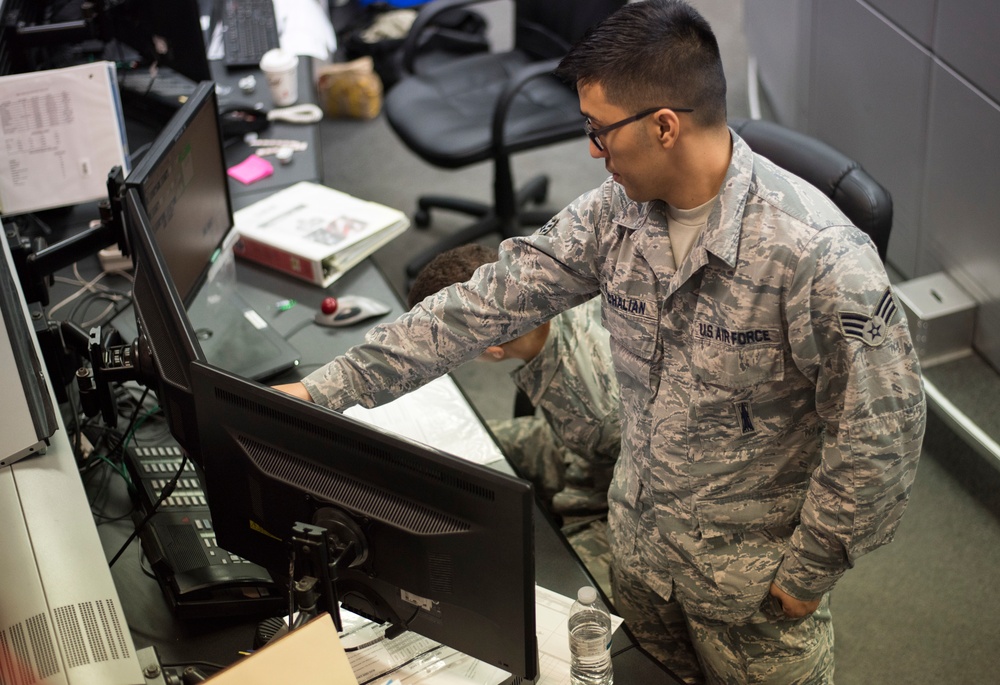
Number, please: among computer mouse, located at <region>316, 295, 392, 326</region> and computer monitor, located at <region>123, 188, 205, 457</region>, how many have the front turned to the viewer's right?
1

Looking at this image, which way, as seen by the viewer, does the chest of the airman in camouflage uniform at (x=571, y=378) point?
to the viewer's left

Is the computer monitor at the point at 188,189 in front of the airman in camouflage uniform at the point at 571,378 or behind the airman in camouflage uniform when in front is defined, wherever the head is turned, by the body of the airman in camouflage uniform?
in front

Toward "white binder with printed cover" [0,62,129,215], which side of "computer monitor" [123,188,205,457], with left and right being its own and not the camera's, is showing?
left

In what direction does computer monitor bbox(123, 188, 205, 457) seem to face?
to the viewer's right

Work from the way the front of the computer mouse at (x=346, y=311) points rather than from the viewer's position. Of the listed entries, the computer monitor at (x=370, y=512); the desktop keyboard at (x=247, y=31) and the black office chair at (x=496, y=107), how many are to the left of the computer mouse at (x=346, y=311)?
1

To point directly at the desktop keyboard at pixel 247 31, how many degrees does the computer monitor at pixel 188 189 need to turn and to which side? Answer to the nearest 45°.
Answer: approximately 135° to its left

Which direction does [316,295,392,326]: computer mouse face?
to the viewer's left

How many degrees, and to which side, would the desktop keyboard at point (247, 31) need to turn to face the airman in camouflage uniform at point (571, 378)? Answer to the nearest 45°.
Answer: approximately 90° to its right

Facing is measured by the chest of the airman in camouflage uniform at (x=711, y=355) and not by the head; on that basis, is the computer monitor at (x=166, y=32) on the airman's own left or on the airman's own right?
on the airman's own right

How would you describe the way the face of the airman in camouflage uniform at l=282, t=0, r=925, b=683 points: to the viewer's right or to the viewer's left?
to the viewer's left

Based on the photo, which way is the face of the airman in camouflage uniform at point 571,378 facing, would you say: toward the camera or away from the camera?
away from the camera
